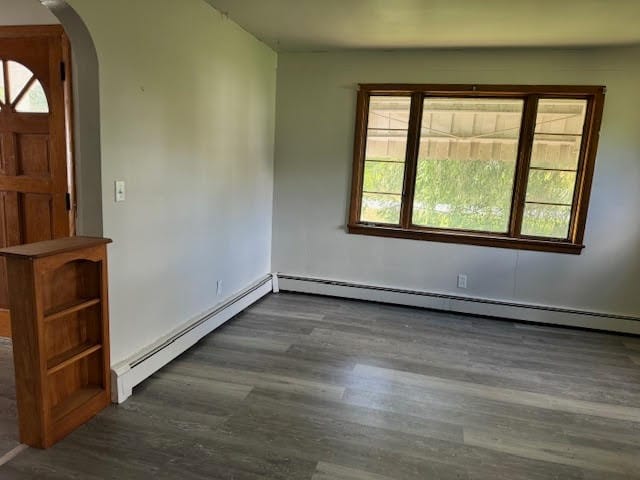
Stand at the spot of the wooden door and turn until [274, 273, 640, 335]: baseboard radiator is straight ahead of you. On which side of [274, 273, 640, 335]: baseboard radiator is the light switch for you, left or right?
right

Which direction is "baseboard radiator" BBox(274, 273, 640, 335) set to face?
toward the camera

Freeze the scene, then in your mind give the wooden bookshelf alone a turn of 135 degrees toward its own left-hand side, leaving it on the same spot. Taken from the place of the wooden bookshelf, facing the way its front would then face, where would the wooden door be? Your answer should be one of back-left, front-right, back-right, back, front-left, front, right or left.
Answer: front

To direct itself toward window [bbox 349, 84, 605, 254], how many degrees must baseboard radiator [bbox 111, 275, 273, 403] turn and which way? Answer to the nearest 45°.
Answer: approximately 45° to its left

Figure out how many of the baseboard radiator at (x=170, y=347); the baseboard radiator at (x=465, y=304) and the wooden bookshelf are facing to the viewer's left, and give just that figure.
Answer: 0

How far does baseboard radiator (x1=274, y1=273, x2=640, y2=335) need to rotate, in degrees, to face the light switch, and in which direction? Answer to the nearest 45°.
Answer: approximately 45° to its right

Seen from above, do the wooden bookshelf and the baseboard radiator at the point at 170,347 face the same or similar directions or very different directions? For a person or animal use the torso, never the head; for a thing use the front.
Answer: same or similar directions

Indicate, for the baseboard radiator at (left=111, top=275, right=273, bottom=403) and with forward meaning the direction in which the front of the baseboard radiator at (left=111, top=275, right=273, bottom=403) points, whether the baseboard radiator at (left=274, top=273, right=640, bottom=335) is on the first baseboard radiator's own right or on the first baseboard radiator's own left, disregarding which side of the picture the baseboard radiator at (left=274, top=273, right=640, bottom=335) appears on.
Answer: on the first baseboard radiator's own left

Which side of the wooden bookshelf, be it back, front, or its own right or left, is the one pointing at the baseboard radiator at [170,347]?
left

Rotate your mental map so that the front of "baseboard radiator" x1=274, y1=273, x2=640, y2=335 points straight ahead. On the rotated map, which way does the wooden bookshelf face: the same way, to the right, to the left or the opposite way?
to the left

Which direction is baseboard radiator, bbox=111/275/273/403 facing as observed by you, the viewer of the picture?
facing the viewer and to the right of the viewer
